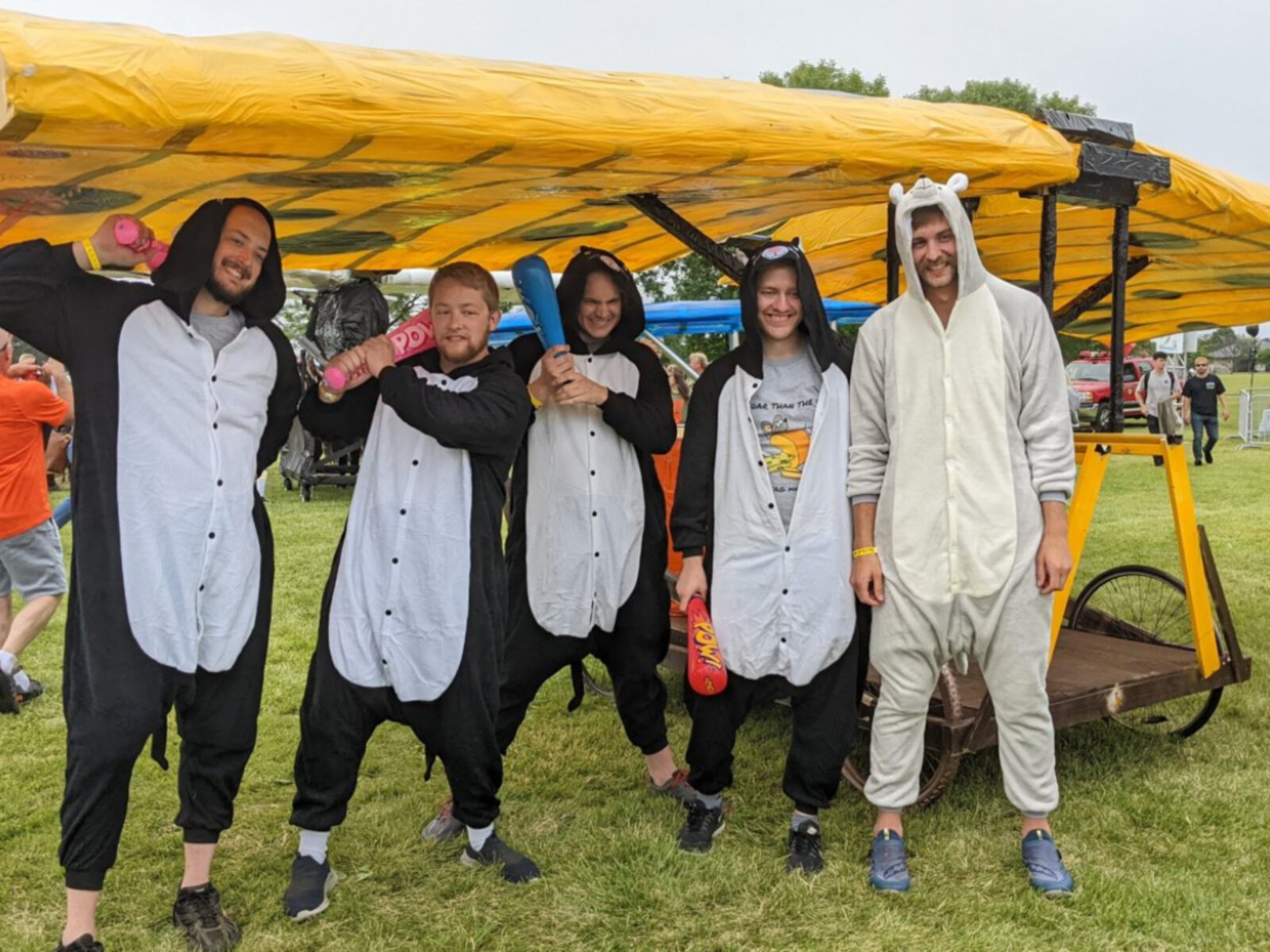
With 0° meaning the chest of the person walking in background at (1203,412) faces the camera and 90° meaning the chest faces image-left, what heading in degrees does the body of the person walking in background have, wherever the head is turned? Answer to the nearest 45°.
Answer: approximately 0°

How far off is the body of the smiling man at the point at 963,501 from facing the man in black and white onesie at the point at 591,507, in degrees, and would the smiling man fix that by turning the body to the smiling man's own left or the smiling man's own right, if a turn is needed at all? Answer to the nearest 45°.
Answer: approximately 90° to the smiling man's own right

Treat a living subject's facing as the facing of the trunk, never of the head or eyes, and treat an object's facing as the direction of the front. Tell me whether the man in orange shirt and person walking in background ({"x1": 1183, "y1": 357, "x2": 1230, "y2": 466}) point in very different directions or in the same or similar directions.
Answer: very different directions

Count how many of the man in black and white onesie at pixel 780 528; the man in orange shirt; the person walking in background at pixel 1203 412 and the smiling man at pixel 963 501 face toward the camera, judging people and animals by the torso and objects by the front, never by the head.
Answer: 3

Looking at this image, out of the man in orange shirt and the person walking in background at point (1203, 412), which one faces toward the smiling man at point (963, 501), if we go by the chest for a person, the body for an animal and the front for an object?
the person walking in background

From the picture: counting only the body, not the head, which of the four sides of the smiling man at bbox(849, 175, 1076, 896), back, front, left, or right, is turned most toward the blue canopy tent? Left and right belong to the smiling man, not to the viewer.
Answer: back
